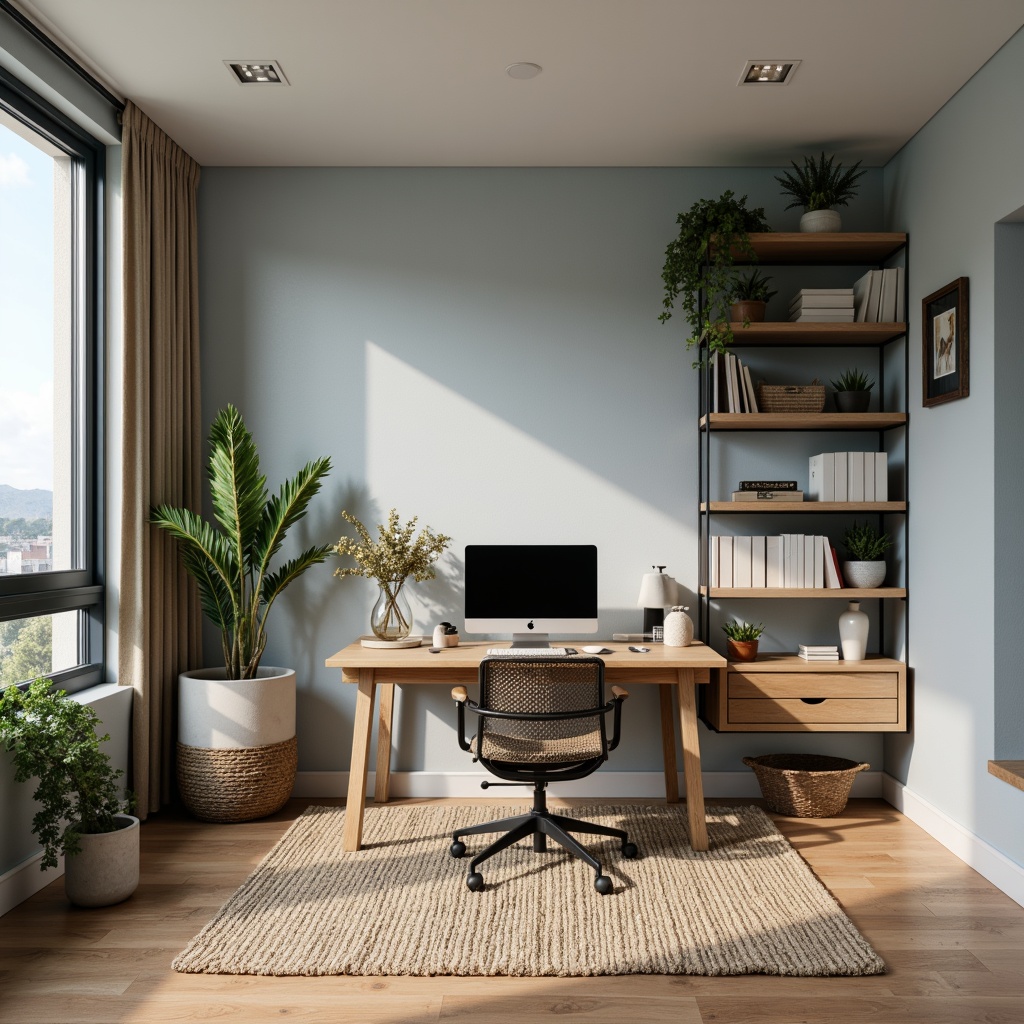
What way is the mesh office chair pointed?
away from the camera

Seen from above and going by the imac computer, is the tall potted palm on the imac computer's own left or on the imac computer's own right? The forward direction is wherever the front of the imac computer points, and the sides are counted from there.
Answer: on the imac computer's own right

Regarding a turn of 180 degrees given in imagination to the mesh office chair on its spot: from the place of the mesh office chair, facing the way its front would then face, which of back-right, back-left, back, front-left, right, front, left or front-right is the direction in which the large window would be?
right

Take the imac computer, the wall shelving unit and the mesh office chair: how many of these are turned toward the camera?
2

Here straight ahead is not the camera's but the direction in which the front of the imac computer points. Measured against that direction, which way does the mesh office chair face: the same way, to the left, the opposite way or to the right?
the opposite way

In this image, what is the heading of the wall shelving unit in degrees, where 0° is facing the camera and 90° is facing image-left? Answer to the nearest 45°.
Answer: approximately 0°

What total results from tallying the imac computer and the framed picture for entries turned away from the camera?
0

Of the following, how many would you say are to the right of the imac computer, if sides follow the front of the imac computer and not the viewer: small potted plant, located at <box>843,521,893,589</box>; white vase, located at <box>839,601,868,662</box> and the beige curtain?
1

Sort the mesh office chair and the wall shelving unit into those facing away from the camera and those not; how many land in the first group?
1

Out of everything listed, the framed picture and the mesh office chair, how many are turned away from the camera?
1
